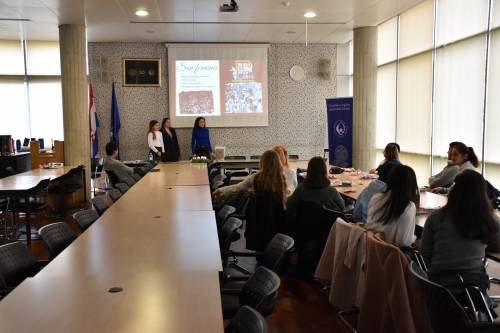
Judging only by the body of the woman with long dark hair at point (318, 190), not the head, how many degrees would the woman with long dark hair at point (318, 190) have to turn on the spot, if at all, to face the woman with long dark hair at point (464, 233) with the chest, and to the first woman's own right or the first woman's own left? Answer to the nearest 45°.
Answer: approximately 135° to the first woman's own right

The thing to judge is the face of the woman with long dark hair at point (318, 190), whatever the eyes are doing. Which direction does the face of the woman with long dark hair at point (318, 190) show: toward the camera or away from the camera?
away from the camera

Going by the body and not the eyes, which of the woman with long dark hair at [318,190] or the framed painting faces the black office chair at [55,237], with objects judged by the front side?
the framed painting

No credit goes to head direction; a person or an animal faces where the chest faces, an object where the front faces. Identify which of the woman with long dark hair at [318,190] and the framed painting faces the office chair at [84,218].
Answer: the framed painting

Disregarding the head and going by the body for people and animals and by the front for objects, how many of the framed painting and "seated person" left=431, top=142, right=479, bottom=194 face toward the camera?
1

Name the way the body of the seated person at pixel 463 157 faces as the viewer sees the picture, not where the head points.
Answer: to the viewer's left

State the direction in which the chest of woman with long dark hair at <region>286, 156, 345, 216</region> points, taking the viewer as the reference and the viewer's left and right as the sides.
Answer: facing away from the viewer

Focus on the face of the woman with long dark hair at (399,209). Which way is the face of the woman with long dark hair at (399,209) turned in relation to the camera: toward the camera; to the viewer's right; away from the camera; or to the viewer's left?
away from the camera

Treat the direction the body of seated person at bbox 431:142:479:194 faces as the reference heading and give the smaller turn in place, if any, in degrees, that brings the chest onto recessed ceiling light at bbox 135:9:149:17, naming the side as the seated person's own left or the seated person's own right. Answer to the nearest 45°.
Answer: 0° — they already face it

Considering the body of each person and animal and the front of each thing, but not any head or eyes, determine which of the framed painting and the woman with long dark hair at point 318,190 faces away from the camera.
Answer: the woman with long dark hair

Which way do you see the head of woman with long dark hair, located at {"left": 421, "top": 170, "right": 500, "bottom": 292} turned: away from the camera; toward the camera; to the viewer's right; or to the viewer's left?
away from the camera

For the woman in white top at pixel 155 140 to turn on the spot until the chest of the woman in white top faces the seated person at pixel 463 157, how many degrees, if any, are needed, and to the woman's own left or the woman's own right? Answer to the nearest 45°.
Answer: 0° — they already face them

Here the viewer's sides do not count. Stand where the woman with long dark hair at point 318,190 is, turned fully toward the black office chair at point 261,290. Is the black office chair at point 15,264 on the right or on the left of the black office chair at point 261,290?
right
